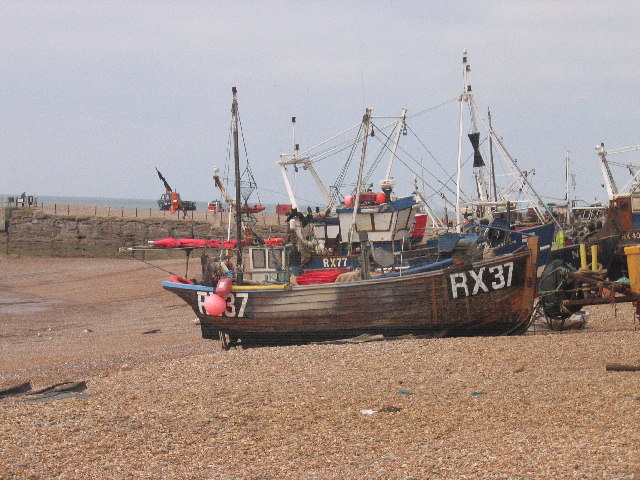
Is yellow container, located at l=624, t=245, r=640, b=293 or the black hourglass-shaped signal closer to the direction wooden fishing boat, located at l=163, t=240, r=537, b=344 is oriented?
the yellow container

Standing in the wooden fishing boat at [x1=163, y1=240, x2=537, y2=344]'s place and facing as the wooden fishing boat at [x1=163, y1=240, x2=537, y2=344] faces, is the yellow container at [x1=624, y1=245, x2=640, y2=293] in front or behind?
in front

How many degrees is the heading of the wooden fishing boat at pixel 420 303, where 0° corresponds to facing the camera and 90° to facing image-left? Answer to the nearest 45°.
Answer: approximately 270°

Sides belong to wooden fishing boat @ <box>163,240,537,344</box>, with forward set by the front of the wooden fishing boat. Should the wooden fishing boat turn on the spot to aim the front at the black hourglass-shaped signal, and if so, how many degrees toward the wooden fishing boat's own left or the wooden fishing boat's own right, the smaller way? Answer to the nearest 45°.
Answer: approximately 90° to the wooden fishing boat's own left

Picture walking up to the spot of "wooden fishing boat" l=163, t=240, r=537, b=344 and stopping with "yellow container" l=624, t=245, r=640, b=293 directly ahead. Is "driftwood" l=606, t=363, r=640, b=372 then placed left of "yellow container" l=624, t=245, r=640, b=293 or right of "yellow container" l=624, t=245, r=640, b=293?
right

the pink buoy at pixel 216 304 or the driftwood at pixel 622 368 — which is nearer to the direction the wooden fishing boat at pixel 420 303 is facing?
the driftwood
